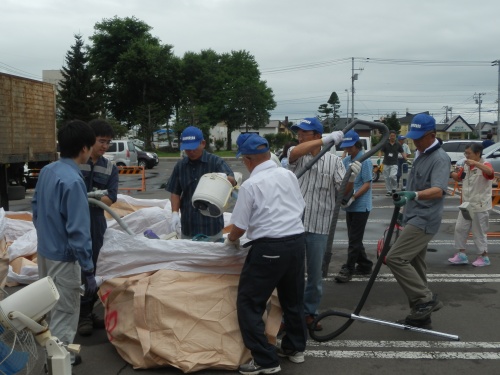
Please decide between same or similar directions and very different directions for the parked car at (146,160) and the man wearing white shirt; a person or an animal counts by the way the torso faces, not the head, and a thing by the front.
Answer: very different directions

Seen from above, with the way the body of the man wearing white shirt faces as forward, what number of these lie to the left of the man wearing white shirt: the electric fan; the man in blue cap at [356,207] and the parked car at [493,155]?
1

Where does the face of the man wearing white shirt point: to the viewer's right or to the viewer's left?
to the viewer's left

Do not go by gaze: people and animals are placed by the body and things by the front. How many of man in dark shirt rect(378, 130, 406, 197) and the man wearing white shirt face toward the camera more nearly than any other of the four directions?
1

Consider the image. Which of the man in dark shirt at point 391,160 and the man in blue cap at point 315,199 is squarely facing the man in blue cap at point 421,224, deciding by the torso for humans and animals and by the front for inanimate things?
the man in dark shirt

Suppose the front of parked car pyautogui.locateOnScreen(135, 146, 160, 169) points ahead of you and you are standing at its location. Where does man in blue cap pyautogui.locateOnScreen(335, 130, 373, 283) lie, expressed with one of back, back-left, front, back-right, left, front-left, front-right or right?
front-right

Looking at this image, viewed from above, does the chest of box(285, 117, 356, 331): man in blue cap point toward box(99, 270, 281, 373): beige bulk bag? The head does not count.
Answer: yes

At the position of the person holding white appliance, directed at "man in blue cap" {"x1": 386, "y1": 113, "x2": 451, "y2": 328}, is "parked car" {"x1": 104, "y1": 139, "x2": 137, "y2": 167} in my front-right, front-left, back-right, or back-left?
back-left

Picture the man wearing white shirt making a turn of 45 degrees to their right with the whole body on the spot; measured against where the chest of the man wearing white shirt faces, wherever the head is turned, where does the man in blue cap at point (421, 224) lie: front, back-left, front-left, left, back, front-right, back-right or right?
front-right

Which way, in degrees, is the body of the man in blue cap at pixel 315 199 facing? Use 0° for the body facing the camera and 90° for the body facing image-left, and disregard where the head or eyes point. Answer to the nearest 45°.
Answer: approximately 45°

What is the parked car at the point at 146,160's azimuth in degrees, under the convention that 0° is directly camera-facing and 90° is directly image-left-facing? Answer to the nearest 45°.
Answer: approximately 315°

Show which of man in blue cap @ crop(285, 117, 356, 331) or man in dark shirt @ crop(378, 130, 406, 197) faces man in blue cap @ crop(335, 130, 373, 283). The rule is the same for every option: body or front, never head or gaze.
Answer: the man in dark shirt

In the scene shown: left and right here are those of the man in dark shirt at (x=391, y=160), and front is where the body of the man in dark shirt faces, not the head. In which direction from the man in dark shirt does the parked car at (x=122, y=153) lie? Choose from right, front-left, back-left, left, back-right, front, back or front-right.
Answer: back-right

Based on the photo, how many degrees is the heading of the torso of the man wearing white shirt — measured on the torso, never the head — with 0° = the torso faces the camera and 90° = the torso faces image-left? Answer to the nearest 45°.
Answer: approximately 135°
